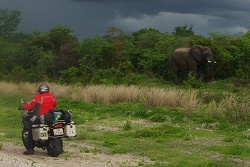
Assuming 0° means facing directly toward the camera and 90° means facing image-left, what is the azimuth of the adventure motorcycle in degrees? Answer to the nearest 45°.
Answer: approximately 135°

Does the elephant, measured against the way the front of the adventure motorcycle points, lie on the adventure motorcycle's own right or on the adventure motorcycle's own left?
on the adventure motorcycle's own right
